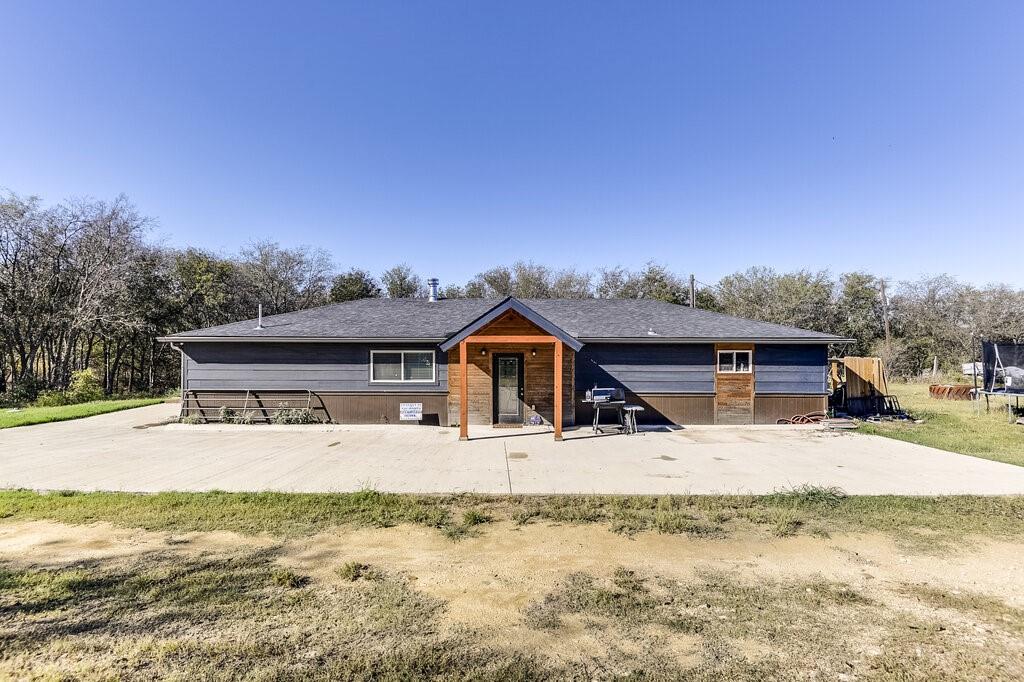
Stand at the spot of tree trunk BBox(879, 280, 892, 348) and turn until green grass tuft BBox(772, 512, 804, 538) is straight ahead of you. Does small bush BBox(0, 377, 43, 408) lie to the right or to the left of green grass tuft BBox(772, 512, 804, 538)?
right

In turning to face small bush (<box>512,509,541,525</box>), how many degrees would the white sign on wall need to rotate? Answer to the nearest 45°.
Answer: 0° — it already faces it

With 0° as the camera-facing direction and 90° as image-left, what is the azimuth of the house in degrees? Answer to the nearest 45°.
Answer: approximately 0°

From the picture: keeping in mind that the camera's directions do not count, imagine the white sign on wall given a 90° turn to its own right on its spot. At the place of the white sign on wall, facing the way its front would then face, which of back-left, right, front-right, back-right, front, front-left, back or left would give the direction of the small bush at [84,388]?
front-right

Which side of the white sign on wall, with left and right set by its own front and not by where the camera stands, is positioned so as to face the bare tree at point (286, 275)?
back

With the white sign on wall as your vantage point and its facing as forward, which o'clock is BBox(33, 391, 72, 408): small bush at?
The small bush is roughly at 4 o'clock from the white sign on wall.

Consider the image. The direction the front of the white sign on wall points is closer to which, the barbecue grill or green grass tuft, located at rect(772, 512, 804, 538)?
the green grass tuft

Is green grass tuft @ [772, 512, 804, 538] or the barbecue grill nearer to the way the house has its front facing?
the green grass tuft

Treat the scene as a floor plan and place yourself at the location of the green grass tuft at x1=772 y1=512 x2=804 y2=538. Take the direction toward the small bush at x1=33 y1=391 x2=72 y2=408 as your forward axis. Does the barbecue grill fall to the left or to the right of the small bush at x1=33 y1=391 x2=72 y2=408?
right

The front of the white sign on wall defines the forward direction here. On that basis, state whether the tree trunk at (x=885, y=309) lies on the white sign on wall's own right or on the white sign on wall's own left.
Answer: on the white sign on wall's own left

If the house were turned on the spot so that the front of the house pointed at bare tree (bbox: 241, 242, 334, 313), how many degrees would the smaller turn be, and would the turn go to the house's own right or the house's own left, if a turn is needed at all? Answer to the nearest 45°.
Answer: approximately 135° to the house's own right
